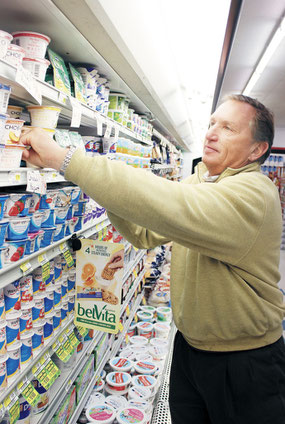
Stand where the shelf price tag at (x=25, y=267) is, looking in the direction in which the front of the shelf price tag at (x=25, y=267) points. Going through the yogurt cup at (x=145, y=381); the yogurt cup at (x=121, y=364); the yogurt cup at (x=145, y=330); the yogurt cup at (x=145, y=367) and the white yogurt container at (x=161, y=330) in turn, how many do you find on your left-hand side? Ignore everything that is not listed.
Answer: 5

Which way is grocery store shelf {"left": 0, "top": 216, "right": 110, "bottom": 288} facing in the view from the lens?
facing the viewer and to the right of the viewer

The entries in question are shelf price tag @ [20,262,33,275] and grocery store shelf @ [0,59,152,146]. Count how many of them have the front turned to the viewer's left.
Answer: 0

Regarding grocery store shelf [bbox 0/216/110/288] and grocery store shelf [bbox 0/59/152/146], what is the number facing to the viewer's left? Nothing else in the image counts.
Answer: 0

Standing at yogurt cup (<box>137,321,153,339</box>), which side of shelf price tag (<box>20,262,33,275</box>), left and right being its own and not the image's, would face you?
left
